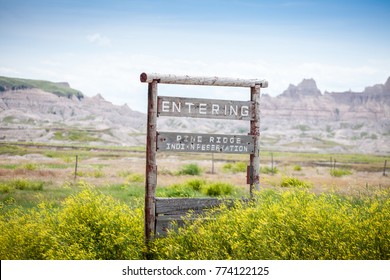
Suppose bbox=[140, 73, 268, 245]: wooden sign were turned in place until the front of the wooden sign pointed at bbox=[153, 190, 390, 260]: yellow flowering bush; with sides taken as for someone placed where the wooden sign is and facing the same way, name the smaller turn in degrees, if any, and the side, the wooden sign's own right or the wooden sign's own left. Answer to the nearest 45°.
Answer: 0° — it already faces it

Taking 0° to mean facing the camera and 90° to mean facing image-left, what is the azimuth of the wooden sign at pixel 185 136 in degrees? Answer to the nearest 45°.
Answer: approximately 315°

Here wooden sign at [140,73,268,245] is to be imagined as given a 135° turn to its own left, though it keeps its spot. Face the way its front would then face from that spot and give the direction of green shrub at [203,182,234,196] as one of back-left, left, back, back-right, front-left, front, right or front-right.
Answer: front

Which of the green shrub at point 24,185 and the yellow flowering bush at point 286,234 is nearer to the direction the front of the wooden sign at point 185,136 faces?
the yellow flowering bush

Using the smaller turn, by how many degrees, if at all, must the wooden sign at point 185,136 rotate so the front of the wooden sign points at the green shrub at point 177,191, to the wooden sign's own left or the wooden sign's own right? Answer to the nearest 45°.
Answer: approximately 135° to the wooden sign's own left
